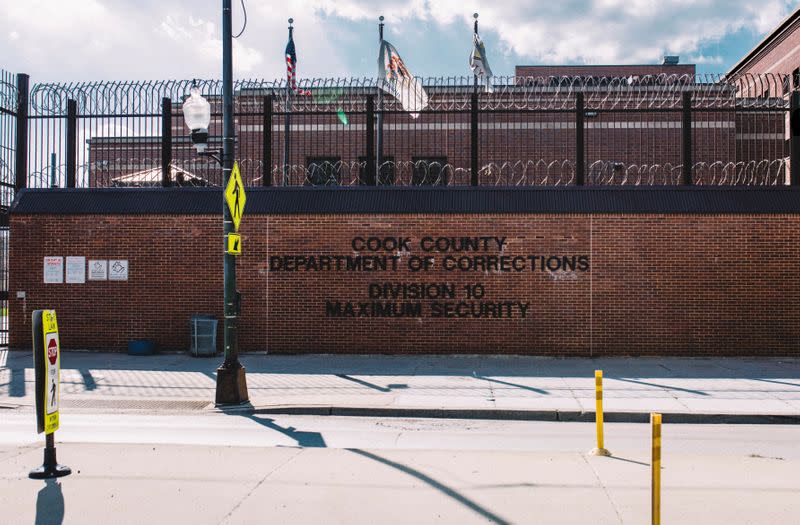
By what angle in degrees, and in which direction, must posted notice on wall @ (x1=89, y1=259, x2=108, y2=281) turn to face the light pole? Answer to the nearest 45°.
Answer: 0° — it already faces it

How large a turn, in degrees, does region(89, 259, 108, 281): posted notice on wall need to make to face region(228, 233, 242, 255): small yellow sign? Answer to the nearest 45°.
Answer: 0° — it already faces it

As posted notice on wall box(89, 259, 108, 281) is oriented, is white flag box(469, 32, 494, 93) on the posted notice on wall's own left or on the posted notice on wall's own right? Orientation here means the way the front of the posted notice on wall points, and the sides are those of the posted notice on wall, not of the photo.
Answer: on the posted notice on wall's own left

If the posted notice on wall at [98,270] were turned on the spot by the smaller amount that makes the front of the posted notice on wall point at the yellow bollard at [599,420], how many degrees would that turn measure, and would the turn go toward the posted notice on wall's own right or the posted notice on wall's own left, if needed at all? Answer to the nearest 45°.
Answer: approximately 45° to the posted notice on wall's own left

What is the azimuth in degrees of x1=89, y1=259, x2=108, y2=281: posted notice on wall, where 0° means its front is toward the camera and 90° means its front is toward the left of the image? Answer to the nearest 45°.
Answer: approximately 0°
